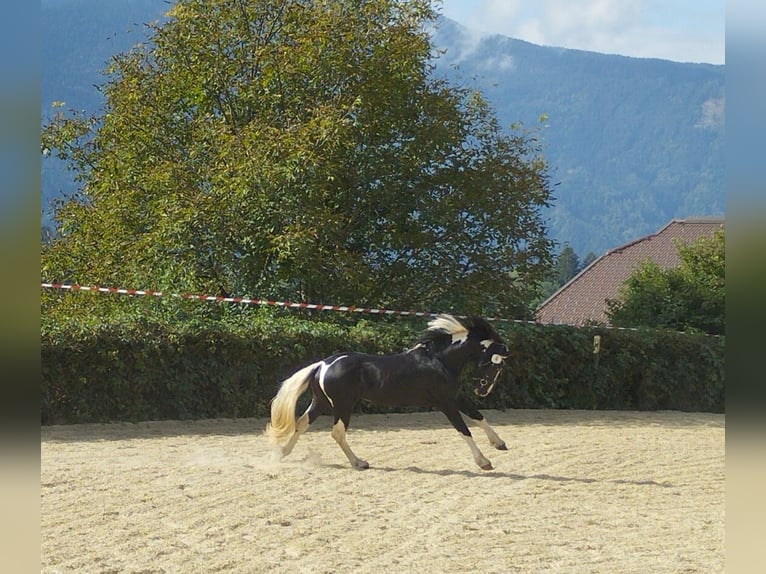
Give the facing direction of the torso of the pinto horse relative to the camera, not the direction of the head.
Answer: to the viewer's right

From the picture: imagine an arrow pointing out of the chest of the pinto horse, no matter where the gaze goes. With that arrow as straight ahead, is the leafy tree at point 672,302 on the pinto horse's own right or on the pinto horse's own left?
on the pinto horse's own left

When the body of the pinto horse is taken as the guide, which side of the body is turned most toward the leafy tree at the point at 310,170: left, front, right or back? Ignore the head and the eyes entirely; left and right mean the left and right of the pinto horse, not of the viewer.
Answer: left

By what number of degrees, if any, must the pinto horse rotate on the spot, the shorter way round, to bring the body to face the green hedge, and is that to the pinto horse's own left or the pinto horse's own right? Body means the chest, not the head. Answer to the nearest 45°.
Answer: approximately 90° to the pinto horse's own left

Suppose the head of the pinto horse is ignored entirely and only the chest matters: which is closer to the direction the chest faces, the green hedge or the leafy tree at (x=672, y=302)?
the leafy tree
